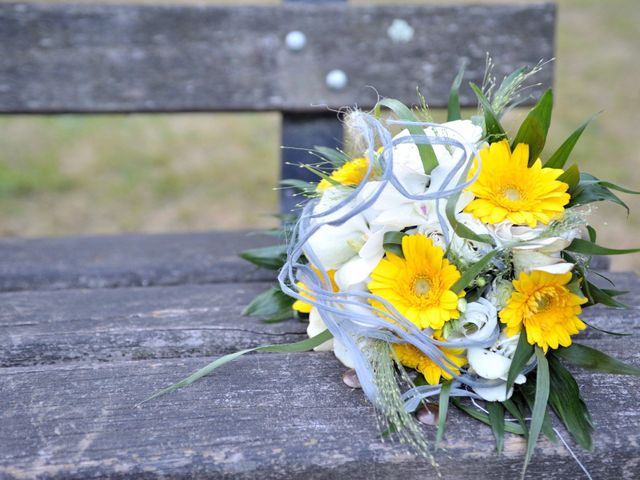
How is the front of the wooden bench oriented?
toward the camera
